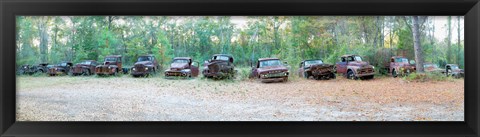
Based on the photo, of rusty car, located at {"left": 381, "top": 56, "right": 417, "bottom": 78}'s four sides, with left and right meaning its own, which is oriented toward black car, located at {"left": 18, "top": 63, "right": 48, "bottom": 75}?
right

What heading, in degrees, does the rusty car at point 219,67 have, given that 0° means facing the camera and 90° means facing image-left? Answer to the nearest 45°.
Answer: approximately 45°

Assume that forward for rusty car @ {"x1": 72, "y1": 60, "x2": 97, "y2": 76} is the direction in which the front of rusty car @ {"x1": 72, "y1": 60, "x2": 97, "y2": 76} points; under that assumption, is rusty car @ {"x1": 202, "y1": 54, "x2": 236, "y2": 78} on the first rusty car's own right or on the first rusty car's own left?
on the first rusty car's own left

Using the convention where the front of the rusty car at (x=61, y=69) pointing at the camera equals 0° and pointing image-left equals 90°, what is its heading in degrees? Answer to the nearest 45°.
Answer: approximately 45°

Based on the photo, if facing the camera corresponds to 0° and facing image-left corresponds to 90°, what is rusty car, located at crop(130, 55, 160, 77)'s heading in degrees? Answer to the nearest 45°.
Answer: approximately 45°

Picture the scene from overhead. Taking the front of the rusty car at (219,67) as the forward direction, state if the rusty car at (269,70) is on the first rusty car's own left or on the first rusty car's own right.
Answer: on the first rusty car's own left
